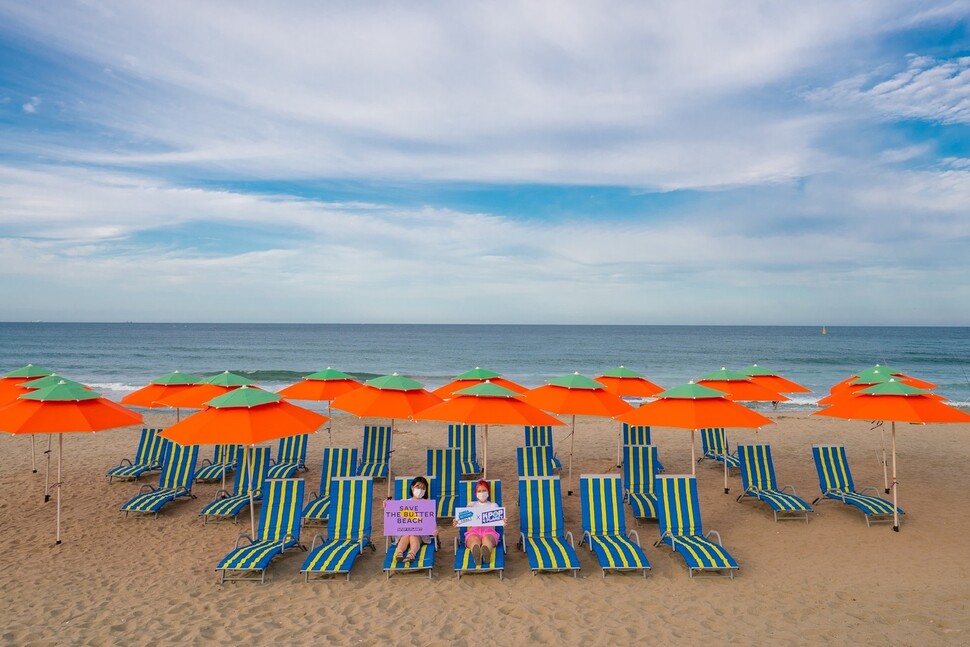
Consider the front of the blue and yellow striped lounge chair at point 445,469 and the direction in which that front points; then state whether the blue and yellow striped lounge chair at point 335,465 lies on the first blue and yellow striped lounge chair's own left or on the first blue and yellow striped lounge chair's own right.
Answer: on the first blue and yellow striped lounge chair's own right

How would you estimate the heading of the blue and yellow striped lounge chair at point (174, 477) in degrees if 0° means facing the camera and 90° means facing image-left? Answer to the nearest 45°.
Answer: approximately 45°

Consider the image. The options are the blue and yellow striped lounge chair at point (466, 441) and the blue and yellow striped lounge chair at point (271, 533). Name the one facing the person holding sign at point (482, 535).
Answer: the blue and yellow striped lounge chair at point (466, 441)

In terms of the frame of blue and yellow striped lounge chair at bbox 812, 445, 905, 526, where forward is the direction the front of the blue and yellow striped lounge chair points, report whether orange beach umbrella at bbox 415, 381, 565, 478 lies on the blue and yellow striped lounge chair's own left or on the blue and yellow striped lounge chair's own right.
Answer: on the blue and yellow striped lounge chair's own right

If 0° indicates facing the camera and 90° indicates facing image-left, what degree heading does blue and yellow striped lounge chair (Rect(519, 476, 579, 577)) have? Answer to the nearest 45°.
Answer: approximately 0°

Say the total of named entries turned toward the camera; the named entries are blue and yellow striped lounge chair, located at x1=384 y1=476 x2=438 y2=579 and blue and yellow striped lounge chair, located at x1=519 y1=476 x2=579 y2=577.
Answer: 2

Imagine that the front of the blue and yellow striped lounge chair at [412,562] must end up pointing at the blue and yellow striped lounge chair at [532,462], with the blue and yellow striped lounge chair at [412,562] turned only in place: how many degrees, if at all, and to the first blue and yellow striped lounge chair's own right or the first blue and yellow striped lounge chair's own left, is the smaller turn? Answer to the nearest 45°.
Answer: approximately 135° to the first blue and yellow striped lounge chair's own left
